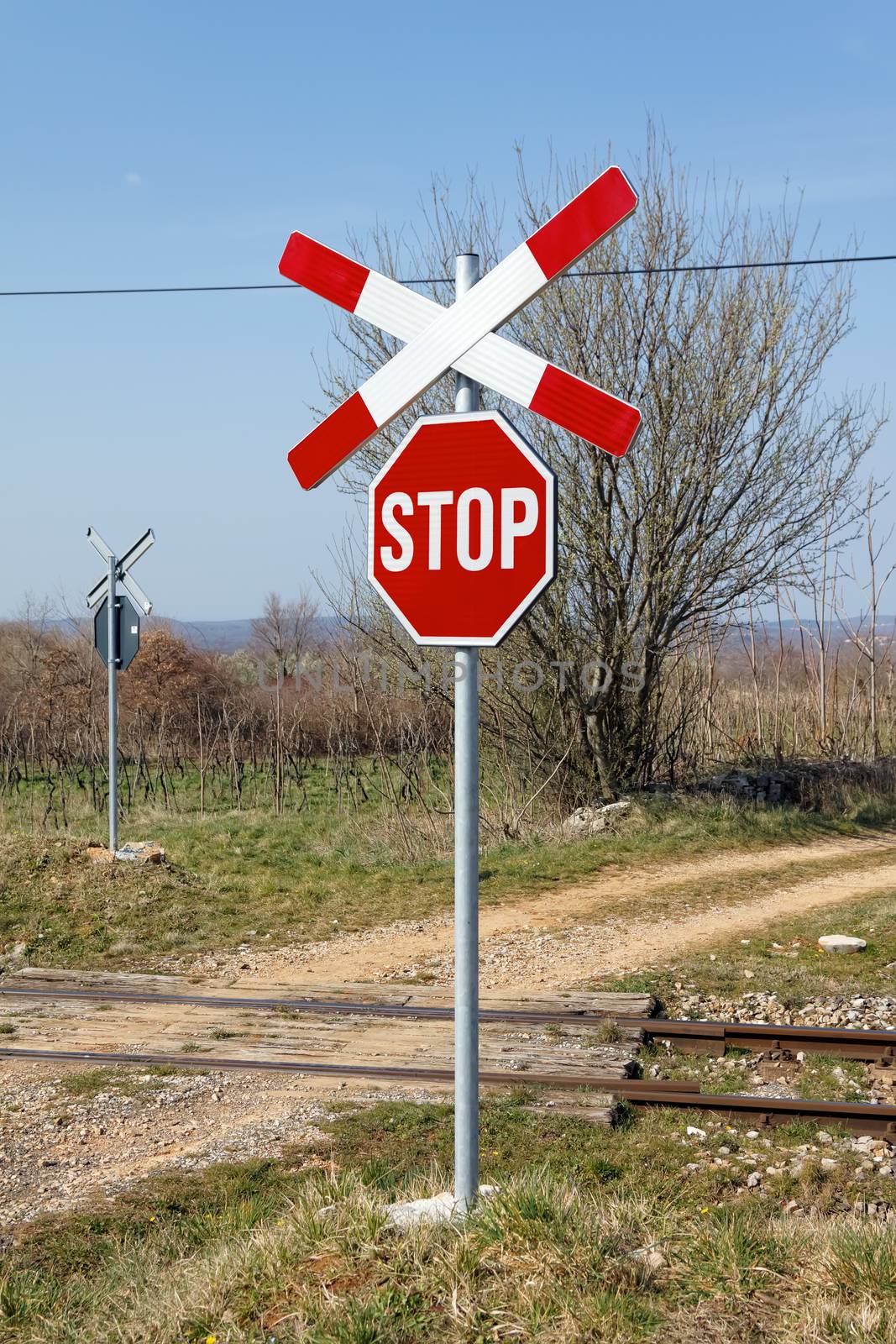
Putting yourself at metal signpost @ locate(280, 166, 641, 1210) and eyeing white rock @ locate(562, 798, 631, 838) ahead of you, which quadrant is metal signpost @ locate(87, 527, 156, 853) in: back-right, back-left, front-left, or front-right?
front-left

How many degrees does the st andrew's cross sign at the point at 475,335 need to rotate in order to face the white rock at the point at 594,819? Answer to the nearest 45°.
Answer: approximately 180°

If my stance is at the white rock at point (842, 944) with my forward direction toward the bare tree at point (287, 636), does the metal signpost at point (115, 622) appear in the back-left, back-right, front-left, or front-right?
front-left

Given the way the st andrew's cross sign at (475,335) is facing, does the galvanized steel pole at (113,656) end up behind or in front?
behind

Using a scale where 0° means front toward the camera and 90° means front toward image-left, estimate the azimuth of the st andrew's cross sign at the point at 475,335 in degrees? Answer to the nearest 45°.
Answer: approximately 0°

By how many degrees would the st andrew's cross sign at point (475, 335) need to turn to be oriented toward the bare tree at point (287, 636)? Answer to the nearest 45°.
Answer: approximately 180°

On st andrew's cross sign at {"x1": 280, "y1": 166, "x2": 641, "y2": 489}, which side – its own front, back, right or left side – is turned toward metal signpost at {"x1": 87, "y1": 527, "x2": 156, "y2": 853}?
back

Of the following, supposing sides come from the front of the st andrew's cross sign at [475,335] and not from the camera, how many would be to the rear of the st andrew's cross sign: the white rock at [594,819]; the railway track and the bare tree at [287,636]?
3

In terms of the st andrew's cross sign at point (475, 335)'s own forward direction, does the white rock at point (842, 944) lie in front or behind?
behind

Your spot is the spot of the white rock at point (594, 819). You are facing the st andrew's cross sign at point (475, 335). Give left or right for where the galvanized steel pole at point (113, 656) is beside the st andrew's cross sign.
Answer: right

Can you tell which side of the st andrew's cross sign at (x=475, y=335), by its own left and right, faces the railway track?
back
